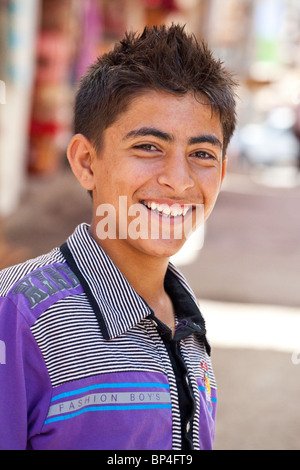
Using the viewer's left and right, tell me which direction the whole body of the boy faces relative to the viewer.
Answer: facing the viewer and to the right of the viewer
